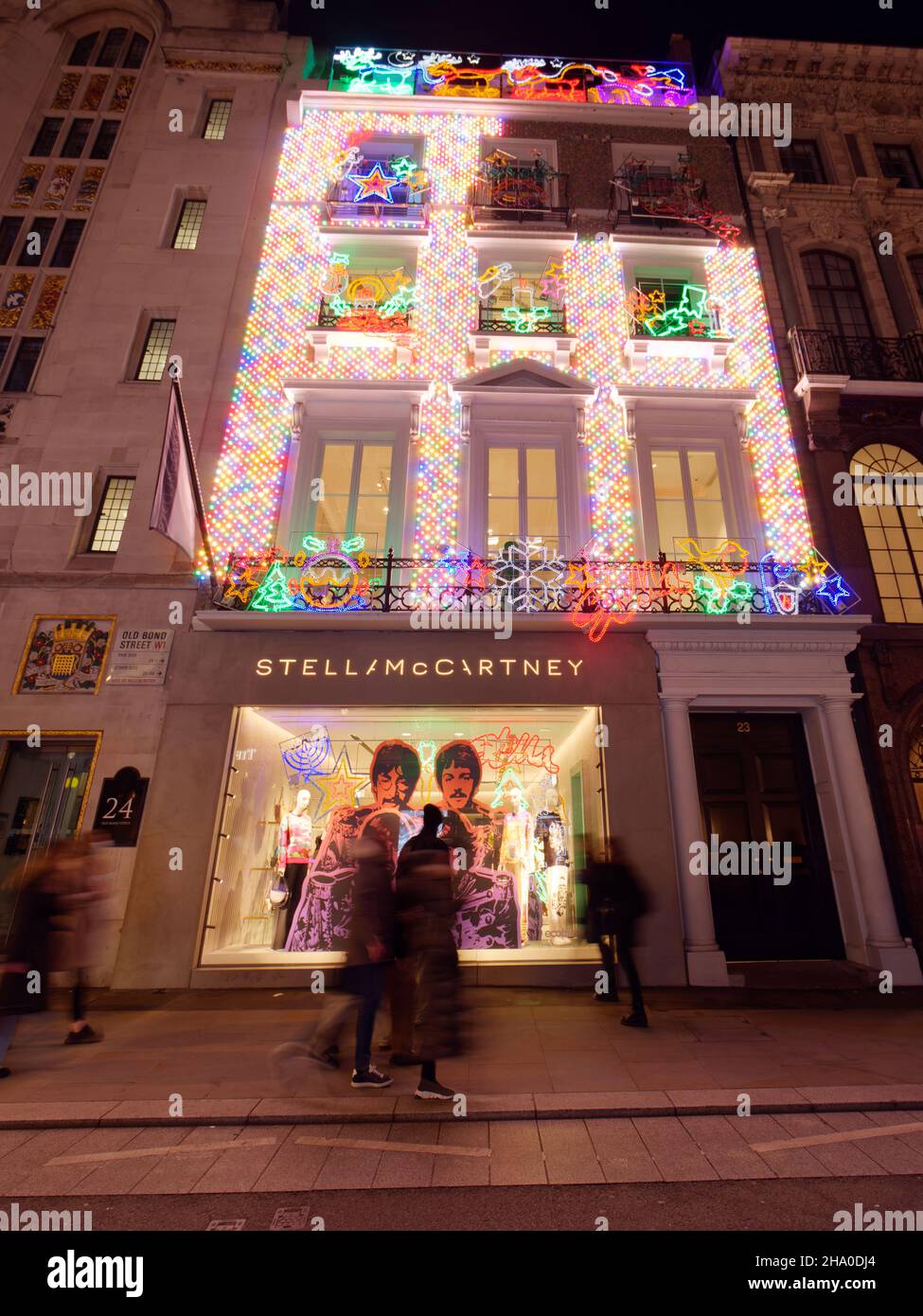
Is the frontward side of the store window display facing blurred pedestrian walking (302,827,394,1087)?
yes

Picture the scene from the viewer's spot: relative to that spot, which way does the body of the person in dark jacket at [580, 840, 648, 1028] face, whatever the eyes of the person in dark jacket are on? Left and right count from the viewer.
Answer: facing away from the viewer and to the left of the viewer

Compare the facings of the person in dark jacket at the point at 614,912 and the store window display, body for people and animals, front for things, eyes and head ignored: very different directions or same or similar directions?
very different directions
